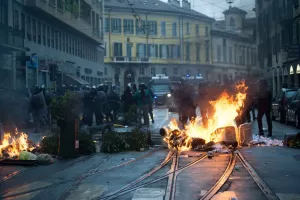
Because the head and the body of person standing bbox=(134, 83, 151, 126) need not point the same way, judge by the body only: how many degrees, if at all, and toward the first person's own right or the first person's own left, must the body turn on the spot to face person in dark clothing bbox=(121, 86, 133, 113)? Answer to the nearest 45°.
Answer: approximately 45° to the first person's own left

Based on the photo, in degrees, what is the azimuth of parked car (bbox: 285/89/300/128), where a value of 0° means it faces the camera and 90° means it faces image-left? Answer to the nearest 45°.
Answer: approximately 45°

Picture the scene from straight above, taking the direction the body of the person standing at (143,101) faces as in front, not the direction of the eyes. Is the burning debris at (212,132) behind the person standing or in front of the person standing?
behind

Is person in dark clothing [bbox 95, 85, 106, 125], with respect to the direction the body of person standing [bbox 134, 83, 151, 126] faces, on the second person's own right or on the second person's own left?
on the second person's own left

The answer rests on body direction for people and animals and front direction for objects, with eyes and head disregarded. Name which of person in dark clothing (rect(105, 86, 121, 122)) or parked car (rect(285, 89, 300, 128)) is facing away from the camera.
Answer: the person in dark clothing

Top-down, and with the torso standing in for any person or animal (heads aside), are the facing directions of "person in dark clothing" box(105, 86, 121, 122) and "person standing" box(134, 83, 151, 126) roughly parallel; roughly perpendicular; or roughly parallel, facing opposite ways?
roughly parallel

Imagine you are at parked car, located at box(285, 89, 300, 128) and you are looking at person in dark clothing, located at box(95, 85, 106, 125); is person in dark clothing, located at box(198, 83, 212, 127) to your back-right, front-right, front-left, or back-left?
front-left
